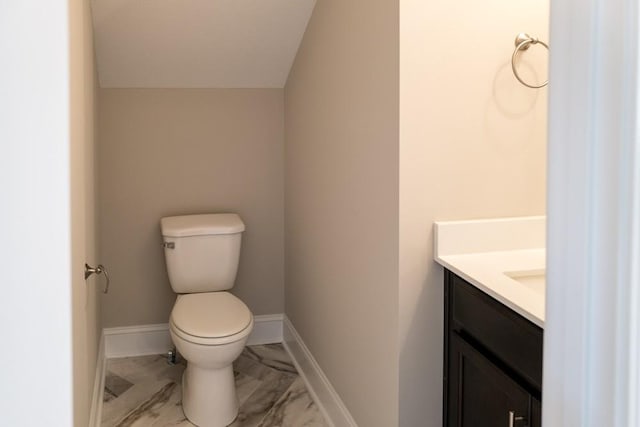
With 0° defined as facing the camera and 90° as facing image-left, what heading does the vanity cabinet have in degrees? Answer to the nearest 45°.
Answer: approximately 45°
